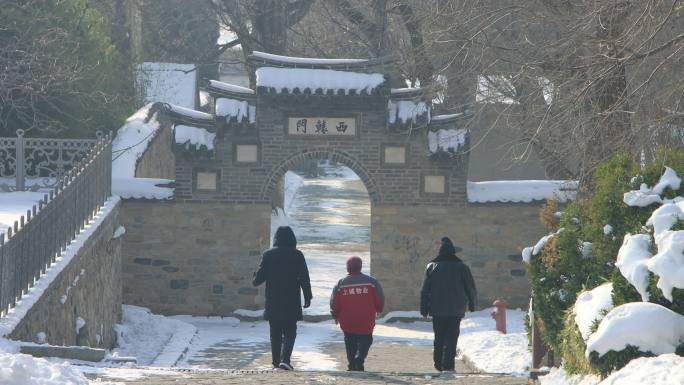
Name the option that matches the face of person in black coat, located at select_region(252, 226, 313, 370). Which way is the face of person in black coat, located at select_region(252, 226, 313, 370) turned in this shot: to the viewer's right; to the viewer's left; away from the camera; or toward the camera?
away from the camera

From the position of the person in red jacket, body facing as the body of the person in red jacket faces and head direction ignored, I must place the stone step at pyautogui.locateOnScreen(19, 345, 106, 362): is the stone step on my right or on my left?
on my left

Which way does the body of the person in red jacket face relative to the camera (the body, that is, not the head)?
away from the camera

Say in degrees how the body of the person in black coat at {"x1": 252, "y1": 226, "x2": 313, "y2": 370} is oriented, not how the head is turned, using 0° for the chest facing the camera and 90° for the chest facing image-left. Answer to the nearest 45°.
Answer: approximately 180°

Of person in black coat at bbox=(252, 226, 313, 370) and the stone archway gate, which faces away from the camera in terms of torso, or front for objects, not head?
the person in black coat

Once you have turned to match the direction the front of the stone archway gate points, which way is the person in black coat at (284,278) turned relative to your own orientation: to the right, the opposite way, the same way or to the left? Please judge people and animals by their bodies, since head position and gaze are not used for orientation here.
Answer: the opposite way

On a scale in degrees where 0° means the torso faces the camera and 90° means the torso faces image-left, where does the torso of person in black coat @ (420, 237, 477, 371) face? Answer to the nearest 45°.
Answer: approximately 180°

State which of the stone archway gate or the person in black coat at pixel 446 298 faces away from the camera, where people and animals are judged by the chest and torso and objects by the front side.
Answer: the person in black coat

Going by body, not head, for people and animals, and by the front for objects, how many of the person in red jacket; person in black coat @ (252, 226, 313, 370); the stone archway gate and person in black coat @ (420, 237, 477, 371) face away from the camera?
3

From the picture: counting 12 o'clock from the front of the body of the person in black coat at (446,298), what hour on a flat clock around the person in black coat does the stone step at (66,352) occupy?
The stone step is roughly at 8 o'clock from the person in black coat.

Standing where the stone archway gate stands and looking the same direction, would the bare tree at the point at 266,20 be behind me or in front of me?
behind

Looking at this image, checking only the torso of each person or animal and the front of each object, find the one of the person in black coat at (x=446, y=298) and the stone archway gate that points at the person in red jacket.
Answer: the stone archway gate

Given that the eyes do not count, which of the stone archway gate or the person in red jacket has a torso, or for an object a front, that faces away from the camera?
the person in red jacket

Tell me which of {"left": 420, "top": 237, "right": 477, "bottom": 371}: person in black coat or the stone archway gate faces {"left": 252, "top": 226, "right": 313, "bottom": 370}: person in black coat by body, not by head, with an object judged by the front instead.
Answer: the stone archway gate
